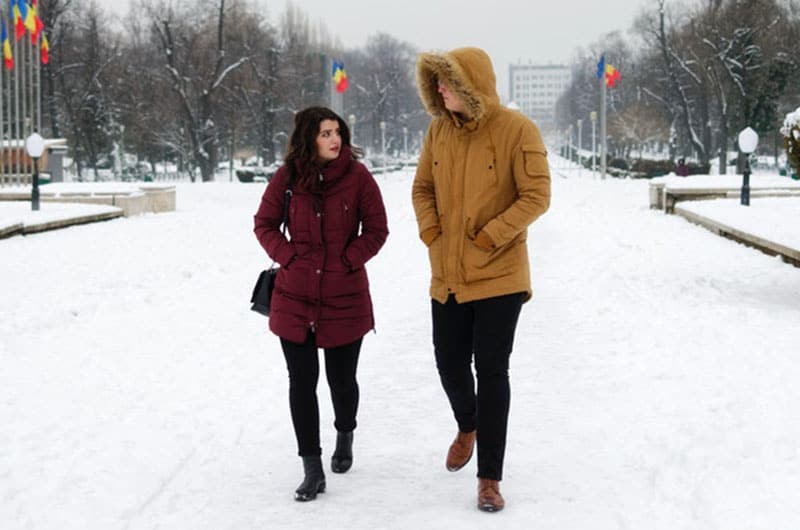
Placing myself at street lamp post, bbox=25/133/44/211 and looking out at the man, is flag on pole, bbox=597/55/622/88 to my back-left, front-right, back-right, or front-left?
back-left

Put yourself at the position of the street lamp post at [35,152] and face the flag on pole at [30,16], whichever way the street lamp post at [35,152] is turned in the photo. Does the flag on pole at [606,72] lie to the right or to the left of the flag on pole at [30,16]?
right

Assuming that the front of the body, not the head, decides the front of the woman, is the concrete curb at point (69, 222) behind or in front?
behind

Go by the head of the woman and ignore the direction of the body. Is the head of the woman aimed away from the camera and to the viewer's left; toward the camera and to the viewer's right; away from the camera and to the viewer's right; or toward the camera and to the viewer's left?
toward the camera and to the viewer's right

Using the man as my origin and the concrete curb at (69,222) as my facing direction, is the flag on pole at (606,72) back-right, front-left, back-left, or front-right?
front-right

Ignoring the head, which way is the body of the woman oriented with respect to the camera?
toward the camera

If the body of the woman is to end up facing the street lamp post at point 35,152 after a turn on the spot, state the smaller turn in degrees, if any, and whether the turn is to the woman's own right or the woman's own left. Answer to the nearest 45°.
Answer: approximately 180°

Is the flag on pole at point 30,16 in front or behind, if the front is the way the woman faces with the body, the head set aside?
behind
